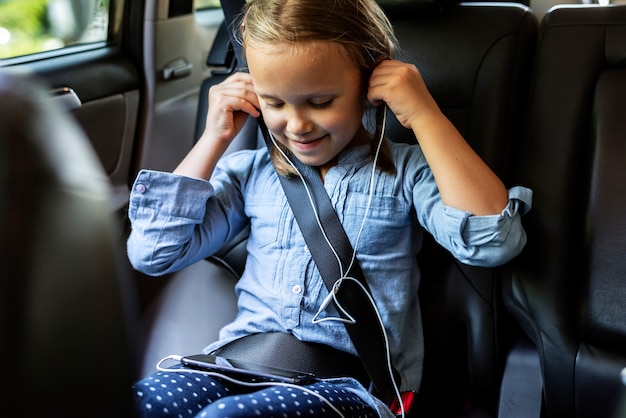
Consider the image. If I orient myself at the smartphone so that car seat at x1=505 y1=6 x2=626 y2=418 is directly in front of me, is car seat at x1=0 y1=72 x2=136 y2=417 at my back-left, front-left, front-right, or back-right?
back-right

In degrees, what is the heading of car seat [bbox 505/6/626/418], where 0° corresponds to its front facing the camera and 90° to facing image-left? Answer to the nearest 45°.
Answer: approximately 0°

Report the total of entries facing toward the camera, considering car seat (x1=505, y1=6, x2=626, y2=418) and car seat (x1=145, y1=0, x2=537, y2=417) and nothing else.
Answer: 2
